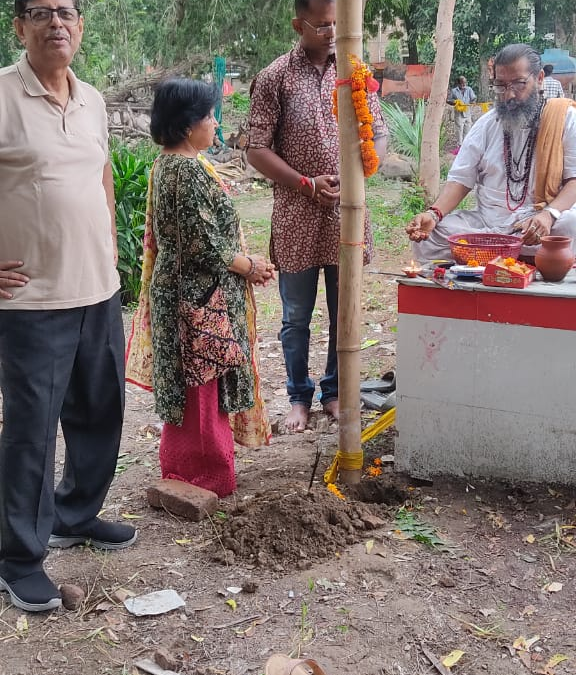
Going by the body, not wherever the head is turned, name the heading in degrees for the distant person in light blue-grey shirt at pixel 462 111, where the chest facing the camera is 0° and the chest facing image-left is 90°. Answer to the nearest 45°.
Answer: approximately 0°

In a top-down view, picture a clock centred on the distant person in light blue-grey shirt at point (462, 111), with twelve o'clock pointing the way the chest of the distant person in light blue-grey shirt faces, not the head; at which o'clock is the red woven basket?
The red woven basket is roughly at 12 o'clock from the distant person in light blue-grey shirt.

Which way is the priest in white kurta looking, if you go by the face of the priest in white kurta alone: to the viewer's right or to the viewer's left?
to the viewer's left

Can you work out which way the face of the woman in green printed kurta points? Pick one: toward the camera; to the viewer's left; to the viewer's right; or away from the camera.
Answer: to the viewer's right

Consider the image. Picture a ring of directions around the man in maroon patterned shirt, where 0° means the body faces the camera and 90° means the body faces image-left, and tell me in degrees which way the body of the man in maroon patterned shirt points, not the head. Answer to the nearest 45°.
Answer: approximately 315°
